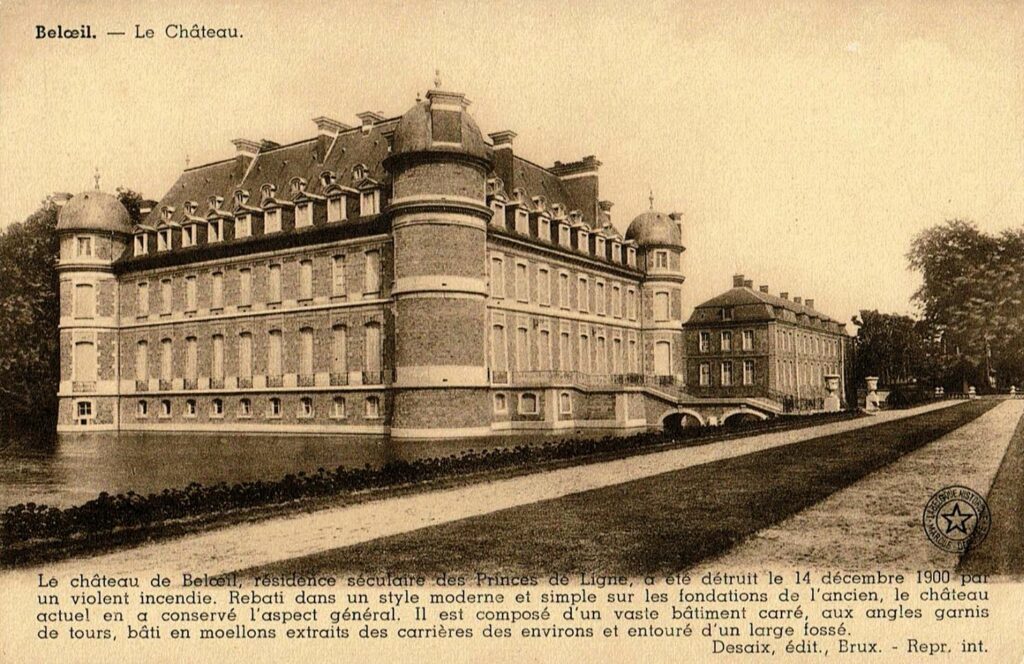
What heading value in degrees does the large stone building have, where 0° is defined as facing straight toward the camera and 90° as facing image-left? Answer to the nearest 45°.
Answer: approximately 315°

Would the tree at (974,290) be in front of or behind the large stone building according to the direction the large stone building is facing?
in front
